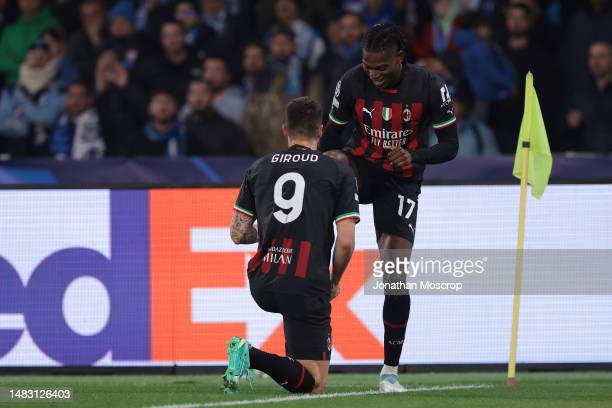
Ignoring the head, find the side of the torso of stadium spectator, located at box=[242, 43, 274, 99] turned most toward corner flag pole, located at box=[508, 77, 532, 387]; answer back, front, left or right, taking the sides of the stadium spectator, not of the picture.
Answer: front

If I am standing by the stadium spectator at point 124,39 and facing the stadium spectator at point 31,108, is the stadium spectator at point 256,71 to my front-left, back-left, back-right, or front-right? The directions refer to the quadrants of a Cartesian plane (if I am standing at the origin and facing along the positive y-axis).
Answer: back-left

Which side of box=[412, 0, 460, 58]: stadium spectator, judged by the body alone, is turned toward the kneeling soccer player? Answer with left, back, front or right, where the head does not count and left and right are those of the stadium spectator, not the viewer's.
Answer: front

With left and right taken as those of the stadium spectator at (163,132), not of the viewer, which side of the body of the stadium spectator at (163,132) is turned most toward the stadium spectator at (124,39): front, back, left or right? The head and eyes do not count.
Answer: back

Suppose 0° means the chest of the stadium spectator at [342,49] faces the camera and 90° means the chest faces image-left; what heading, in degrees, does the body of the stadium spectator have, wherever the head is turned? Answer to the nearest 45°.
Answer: approximately 0°

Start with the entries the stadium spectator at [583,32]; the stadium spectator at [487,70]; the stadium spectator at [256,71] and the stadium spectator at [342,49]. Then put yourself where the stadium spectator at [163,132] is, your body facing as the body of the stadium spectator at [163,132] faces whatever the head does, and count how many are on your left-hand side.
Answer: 4

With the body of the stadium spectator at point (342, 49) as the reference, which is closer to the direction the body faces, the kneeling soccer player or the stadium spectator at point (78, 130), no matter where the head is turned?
the kneeling soccer player

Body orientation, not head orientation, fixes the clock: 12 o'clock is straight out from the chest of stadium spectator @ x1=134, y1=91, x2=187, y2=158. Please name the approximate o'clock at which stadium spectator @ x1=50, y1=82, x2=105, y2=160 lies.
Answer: stadium spectator @ x1=50, y1=82, x2=105, y2=160 is roughly at 4 o'clock from stadium spectator @ x1=134, y1=91, x2=187, y2=158.

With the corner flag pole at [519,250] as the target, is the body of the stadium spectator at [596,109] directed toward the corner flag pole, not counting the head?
yes

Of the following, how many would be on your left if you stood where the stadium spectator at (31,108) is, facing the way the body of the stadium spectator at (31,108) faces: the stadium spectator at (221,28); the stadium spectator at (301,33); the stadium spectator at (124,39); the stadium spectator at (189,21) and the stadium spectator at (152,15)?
5

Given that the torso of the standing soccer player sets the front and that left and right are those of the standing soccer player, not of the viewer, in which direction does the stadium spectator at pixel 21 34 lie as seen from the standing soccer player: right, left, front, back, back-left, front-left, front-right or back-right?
back-right

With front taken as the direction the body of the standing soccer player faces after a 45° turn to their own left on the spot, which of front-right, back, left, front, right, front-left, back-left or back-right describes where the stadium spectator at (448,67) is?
back-left
